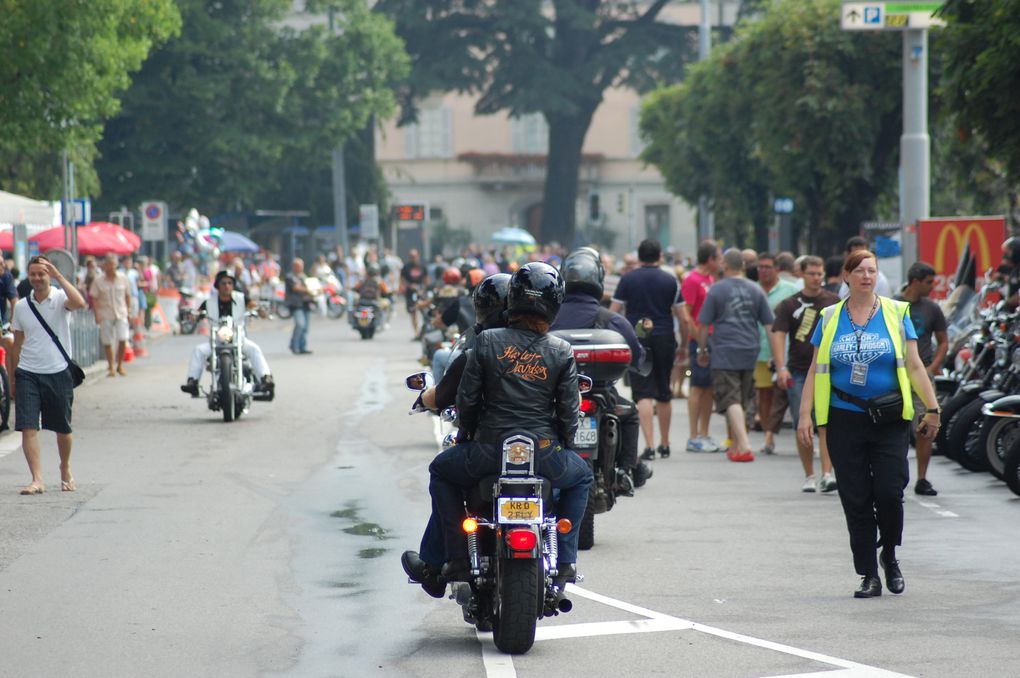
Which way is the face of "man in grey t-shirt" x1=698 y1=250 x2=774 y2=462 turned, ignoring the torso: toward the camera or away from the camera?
away from the camera

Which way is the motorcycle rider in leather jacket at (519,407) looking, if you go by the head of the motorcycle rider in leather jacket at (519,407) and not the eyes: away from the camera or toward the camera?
away from the camera

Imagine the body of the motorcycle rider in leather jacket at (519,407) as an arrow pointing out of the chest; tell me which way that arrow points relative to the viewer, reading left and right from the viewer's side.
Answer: facing away from the viewer

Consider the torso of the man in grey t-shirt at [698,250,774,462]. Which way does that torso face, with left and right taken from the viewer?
facing away from the viewer

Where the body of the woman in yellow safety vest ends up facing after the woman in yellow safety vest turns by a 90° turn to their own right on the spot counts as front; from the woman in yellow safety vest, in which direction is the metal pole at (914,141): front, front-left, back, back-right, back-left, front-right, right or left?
right

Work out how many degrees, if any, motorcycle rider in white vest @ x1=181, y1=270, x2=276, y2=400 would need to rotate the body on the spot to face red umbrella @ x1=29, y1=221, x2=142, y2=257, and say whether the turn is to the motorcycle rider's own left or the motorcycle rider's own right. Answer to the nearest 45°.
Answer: approximately 180°

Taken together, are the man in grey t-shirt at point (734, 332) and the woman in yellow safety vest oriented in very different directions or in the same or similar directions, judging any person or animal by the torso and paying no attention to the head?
very different directions

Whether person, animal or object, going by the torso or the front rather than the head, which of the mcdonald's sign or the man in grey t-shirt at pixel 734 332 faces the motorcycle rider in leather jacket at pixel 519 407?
the mcdonald's sign

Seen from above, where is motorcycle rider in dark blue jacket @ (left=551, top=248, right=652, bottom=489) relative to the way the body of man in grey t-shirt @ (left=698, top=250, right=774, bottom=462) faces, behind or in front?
behind

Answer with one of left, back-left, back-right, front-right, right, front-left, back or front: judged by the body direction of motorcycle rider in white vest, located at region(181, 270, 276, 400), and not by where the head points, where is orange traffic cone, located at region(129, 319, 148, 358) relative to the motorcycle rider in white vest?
back

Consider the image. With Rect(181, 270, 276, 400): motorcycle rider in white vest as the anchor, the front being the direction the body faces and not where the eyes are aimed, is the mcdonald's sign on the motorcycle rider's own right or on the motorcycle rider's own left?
on the motorcycle rider's own left
